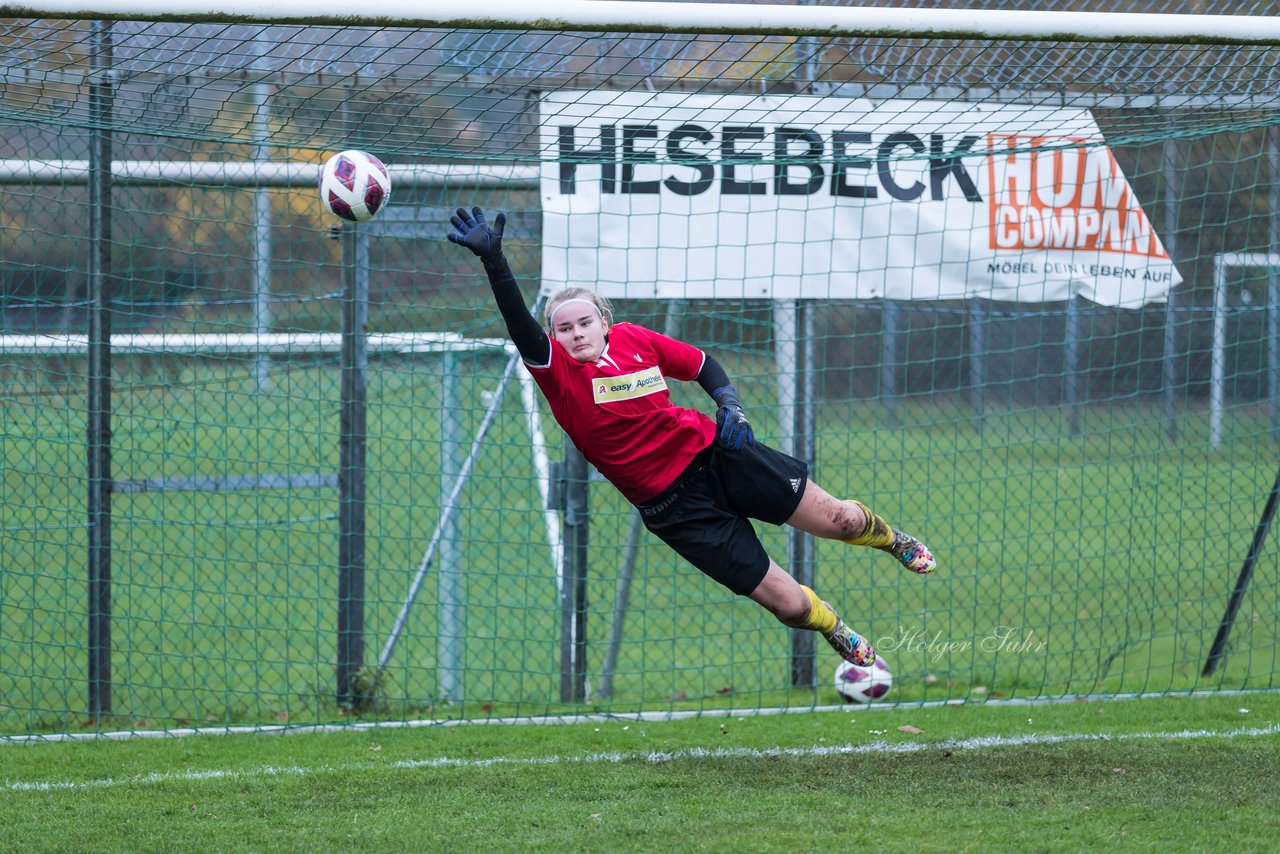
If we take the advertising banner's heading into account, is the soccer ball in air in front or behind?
in front

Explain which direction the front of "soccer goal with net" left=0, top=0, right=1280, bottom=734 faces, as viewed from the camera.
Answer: facing the viewer

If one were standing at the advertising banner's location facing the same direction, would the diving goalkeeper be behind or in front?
in front
